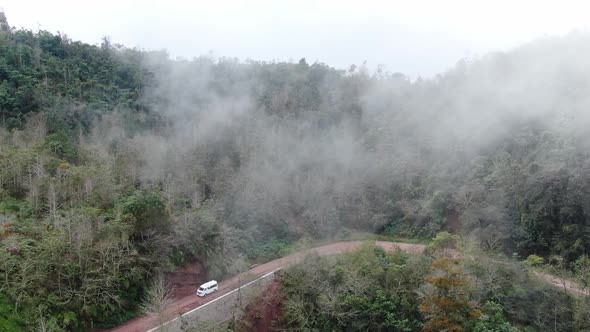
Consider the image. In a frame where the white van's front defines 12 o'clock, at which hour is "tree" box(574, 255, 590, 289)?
The tree is roughly at 8 o'clock from the white van.

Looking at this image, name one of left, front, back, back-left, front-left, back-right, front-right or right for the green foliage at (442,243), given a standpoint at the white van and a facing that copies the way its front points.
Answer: back-left

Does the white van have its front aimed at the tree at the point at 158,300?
yes

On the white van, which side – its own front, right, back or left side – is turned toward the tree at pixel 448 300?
left

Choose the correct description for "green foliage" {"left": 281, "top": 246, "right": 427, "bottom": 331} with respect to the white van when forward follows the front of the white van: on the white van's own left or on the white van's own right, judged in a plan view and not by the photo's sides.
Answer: on the white van's own left

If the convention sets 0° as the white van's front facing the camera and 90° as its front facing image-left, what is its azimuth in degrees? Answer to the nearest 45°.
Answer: approximately 45°
